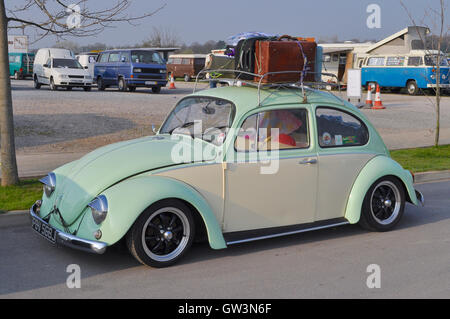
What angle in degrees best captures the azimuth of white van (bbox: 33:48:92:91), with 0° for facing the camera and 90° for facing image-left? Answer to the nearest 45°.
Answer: approximately 315°

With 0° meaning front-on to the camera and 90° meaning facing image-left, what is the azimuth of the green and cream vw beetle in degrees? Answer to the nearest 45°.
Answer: approximately 45°

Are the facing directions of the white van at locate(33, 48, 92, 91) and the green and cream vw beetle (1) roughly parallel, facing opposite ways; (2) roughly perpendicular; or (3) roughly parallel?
roughly perpendicular

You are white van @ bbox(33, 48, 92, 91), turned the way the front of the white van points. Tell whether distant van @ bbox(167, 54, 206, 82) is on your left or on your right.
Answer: on your left

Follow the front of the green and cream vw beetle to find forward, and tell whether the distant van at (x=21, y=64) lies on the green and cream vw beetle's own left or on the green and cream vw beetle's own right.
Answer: on the green and cream vw beetle's own right
